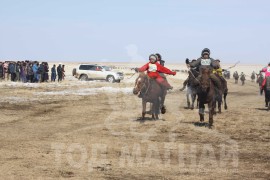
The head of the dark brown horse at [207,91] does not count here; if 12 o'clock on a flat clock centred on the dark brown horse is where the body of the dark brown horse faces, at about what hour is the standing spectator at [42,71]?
The standing spectator is roughly at 5 o'clock from the dark brown horse.

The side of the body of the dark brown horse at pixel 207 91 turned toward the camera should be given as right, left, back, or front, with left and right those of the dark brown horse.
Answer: front

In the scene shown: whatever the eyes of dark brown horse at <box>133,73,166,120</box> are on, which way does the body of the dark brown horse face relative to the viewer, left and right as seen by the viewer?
facing the viewer and to the left of the viewer

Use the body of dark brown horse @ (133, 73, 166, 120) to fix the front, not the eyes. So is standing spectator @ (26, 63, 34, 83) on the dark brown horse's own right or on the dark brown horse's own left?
on the dark brown horse's own right

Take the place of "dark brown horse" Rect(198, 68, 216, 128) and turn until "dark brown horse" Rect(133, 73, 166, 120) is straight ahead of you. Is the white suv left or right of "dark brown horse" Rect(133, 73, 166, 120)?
right

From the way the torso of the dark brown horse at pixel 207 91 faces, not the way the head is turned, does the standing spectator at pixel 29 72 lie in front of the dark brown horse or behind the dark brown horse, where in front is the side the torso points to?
behind

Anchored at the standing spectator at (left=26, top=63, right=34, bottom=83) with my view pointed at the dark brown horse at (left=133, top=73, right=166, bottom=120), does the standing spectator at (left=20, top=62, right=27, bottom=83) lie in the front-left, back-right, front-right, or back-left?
back-right

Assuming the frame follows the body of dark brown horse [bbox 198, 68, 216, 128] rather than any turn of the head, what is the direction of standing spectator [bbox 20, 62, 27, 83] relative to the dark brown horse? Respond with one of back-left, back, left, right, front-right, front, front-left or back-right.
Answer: back-right

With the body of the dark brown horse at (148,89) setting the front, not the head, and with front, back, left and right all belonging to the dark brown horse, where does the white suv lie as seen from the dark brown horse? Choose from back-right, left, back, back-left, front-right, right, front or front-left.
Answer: back-right

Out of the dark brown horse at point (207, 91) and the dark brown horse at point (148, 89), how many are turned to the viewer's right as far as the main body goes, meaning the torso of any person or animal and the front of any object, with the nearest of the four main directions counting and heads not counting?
0

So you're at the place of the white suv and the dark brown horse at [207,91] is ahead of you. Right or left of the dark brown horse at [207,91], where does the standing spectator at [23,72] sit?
right
